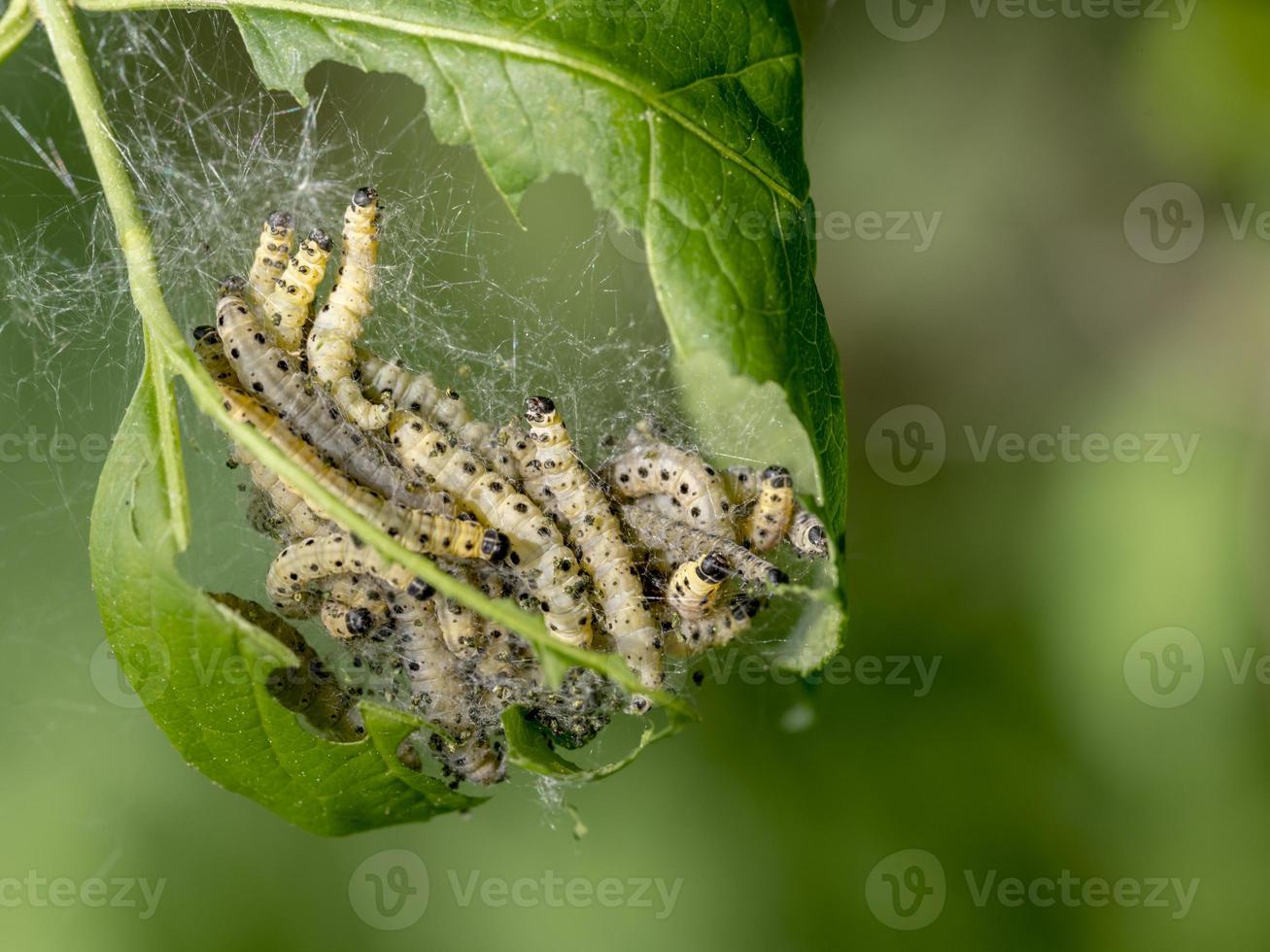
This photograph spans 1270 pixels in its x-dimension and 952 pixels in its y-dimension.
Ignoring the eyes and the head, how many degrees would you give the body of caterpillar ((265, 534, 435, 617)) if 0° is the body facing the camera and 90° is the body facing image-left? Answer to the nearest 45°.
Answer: approximately 270°

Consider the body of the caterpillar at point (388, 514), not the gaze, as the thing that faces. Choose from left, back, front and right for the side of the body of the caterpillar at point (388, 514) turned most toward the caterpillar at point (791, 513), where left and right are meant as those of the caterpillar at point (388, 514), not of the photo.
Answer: front

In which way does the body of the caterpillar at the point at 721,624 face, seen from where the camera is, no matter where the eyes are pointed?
to the viewer's right

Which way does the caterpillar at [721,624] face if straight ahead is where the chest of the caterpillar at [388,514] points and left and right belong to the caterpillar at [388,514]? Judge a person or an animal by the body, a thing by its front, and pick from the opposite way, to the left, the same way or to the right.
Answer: the same way

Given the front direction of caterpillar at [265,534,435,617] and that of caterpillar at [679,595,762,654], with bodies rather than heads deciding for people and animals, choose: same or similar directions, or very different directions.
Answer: same or similar directions

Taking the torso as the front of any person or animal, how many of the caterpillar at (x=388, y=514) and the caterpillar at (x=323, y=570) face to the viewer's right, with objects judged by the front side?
2

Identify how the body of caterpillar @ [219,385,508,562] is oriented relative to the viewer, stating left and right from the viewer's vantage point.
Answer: facing to the right of the viewer

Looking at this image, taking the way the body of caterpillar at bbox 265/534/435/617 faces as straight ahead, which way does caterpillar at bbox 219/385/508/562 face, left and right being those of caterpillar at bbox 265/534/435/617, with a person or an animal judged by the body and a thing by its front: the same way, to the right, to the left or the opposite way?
the same way

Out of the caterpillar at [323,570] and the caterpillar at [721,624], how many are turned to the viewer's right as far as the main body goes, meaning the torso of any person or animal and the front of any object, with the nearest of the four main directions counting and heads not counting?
2

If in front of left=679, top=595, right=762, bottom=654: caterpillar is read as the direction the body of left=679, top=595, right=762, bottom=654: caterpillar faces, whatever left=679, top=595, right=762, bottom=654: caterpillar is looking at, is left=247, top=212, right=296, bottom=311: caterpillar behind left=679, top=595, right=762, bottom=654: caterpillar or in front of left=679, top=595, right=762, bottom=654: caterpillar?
behind

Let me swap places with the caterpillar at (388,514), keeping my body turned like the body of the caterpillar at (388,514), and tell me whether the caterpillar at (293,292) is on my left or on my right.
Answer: on my left
